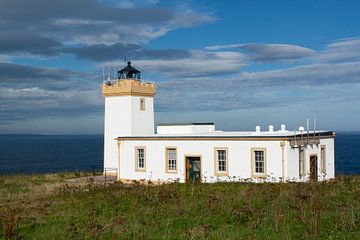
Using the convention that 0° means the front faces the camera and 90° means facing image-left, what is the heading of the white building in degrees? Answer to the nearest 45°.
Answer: approximately 0°
